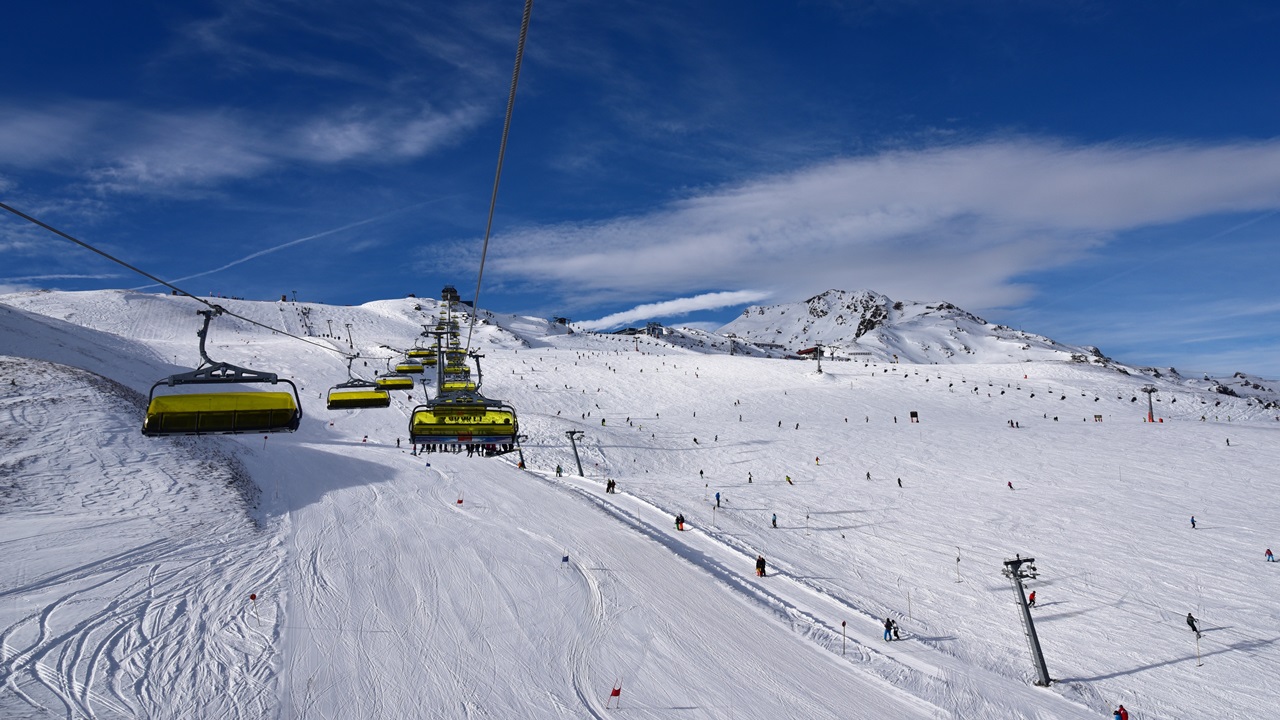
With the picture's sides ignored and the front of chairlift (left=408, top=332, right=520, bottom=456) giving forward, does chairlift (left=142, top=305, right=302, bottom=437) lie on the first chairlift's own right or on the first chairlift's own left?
on the first chairlift's own left

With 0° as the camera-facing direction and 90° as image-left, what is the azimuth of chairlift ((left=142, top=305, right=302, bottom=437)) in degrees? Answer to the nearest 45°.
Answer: approximately 0°

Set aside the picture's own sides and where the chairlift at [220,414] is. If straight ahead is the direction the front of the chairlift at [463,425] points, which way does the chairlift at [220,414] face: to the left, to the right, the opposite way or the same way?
the opposite way

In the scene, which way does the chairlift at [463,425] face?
away from the camera

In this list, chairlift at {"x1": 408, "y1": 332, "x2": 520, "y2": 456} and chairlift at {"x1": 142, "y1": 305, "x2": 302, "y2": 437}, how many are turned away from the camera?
1

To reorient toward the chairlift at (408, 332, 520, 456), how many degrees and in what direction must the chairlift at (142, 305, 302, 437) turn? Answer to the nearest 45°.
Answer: approximately 90° to its left
